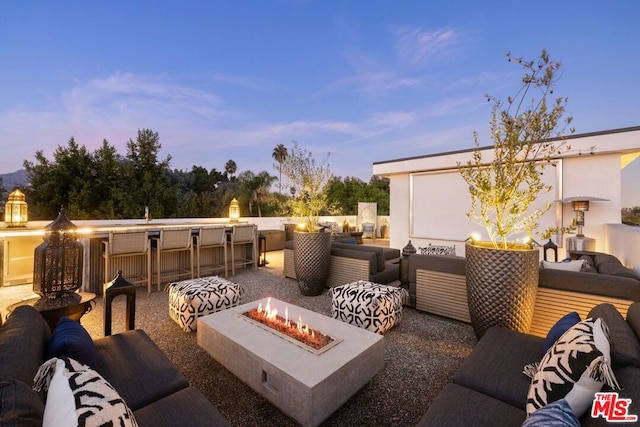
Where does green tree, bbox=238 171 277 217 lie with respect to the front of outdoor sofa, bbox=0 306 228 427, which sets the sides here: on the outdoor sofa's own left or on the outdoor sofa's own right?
on the outdoor sofa's own left

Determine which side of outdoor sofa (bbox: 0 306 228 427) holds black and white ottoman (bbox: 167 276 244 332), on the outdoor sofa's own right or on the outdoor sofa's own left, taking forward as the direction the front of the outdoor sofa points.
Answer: on the outdoor sofa's own left

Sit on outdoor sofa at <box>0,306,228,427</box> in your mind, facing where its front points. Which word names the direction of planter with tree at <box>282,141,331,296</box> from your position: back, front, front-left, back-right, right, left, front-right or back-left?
front-left

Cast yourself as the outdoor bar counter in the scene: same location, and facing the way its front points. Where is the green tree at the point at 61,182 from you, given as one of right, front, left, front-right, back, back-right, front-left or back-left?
back-left

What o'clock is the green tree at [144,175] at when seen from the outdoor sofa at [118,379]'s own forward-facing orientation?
The green tree is roughly at 9 o'clock from the outdoor sofa.

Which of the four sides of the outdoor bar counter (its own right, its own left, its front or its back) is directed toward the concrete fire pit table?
front

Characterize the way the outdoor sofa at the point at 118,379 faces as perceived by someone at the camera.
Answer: facing to the right of the viewer

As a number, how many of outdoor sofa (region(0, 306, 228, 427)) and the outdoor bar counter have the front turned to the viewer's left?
0

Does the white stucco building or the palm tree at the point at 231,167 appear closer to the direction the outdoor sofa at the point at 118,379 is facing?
the white stucco building

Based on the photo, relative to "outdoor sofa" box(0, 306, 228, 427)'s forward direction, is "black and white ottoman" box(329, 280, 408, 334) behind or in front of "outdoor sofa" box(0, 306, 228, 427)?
in front

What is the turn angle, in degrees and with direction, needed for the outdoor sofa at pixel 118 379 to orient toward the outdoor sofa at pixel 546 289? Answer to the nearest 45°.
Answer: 0° — it already faces it

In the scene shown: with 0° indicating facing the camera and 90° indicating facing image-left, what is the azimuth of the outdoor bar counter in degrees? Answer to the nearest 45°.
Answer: approximately 315°

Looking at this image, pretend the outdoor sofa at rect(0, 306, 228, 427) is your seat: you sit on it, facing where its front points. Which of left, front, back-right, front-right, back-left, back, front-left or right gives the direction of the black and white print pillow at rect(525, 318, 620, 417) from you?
front-right
